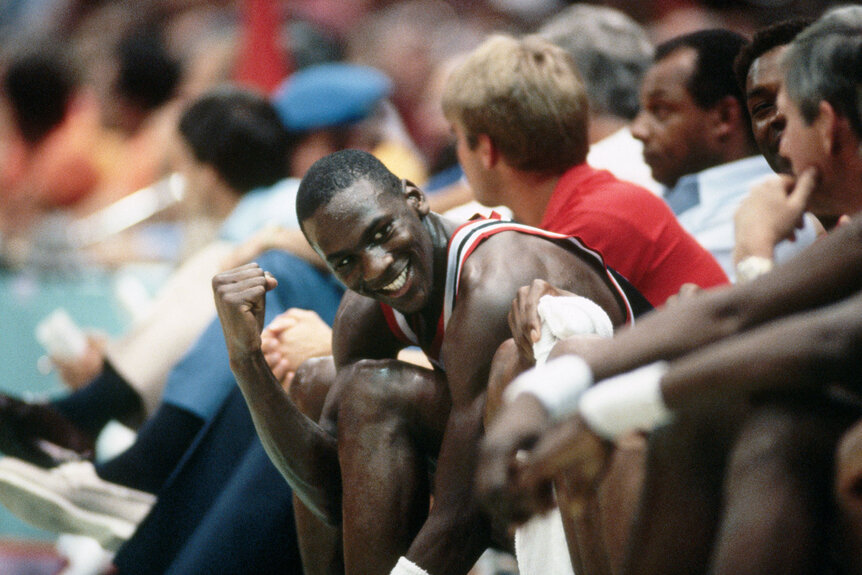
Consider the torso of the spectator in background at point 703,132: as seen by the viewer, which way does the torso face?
to the viewer's left

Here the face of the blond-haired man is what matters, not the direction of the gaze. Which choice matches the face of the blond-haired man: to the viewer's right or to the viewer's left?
to the viewer's left

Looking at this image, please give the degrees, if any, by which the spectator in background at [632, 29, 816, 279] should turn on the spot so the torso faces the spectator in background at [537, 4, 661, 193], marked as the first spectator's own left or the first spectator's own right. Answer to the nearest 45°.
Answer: approximately 45° to the first spectator's own right

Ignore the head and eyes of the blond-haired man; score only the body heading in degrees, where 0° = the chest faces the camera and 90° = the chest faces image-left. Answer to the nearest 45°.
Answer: approximately 135°
